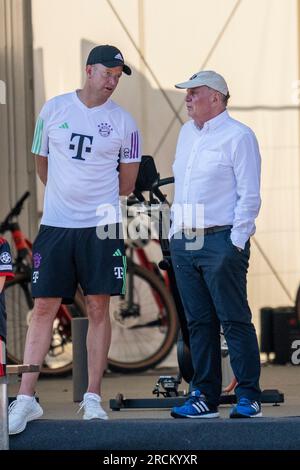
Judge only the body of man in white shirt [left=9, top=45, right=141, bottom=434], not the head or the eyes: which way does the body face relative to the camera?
toward the camera

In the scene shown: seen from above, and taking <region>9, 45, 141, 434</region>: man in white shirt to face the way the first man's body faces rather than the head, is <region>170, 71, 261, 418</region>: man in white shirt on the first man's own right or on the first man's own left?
on the first man's own left

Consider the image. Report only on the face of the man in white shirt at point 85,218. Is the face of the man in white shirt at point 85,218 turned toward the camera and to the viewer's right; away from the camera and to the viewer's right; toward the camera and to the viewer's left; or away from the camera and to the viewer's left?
toward the camera and to the viewer's right

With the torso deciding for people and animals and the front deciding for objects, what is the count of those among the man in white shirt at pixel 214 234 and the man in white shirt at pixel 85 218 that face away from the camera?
0

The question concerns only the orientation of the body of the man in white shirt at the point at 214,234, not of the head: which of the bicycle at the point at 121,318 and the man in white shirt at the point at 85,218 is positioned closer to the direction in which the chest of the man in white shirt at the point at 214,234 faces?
the man in white shirt

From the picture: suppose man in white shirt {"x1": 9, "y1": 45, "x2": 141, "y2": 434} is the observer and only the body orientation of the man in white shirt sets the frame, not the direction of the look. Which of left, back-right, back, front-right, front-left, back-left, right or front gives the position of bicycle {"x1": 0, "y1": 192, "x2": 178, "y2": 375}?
back

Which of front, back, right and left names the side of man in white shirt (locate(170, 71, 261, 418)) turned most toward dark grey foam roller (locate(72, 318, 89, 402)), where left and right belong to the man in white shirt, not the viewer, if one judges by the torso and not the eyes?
right

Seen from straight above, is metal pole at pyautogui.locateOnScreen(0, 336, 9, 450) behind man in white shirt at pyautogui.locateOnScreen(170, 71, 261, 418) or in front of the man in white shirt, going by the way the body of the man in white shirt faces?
in front

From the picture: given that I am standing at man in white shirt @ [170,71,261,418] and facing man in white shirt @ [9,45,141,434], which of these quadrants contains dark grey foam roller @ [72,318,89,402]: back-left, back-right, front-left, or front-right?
front-right

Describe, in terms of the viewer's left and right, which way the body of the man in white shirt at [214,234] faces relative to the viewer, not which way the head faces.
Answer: facing the viewer and to the left of the viewer

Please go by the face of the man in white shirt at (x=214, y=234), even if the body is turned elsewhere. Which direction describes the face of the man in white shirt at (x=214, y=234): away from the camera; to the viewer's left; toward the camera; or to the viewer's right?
to the viewer's left
